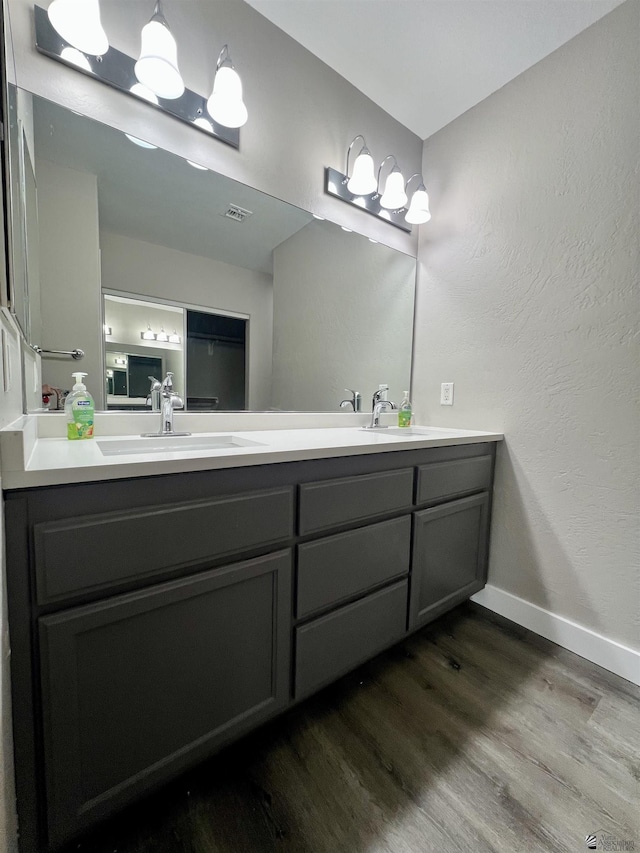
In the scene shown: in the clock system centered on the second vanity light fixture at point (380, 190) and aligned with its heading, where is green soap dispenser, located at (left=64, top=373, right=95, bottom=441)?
The green soap dispenser is roughly at 3 o'clock from the second vanity light fixture.

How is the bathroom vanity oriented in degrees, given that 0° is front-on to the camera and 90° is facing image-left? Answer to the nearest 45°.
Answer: approximately 315°

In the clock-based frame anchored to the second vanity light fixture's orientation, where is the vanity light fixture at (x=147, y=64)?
The vanity light fixture is roughly at 3 o'clock from the second vanity light fixture.

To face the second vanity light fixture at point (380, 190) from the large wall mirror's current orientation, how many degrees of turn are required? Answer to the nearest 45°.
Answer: approximately 45° to its left

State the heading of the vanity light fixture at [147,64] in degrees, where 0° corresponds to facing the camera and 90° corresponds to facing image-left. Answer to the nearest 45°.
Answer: approximately 315°
